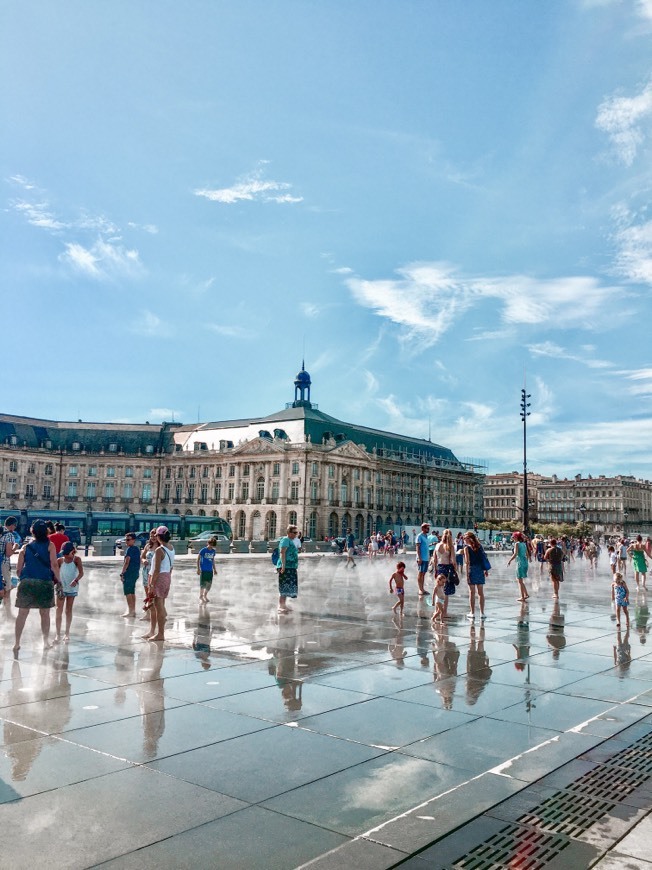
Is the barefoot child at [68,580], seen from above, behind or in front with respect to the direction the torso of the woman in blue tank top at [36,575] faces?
in front

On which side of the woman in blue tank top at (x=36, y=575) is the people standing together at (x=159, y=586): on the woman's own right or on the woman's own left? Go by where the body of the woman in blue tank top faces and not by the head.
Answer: on the woman's own right

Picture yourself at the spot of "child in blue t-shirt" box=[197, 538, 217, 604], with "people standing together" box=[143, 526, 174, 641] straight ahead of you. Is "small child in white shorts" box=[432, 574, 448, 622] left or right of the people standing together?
left

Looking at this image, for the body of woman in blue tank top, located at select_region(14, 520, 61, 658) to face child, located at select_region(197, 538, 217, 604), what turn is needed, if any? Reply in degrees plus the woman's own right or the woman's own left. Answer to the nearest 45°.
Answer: approximately 45° to the woman's own right

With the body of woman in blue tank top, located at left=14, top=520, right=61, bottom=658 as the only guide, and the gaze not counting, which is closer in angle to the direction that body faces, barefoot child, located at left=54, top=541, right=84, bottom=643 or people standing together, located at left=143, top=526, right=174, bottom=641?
the barefoot child

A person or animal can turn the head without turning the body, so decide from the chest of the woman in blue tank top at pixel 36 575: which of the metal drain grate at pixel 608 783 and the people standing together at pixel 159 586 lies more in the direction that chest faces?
the people standing together

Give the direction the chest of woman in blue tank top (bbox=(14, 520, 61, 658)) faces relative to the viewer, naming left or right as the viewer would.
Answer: facing away from the viewer

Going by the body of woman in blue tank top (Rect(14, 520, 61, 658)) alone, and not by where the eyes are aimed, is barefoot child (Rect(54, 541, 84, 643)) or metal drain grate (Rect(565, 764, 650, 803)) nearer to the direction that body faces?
the barefoot child

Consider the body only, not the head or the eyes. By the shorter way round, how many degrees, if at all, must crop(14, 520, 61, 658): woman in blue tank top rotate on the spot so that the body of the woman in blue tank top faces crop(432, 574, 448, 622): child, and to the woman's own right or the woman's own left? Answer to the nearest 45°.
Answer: approximately 90° to the woman's own right

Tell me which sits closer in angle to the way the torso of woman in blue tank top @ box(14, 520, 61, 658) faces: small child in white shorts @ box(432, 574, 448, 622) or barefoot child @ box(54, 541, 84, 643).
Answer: the barefoot child
